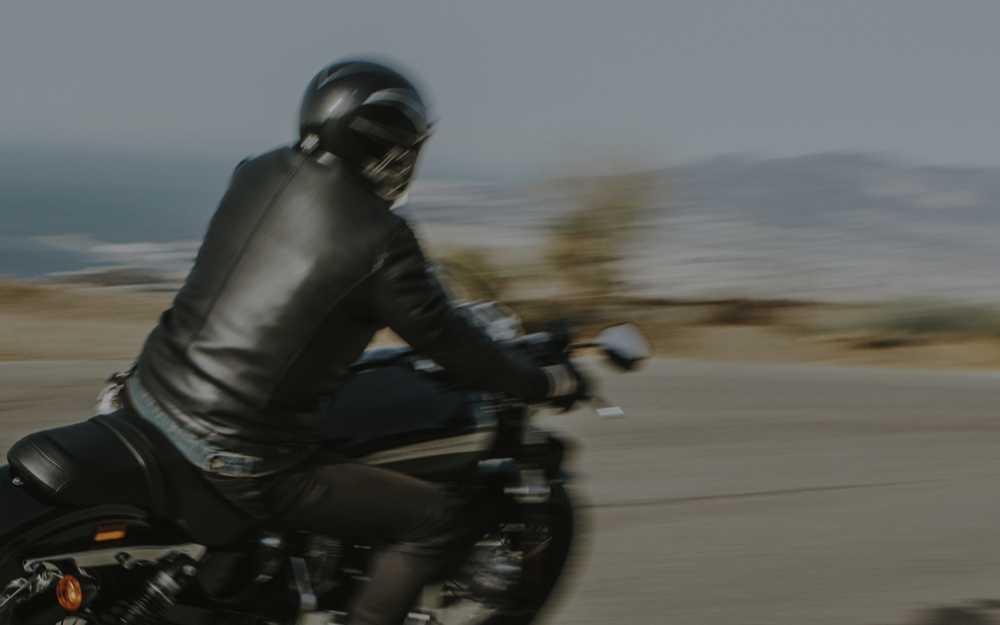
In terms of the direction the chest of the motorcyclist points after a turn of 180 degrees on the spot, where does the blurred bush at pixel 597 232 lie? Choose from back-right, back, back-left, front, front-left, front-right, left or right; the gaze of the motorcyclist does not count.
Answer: back-right

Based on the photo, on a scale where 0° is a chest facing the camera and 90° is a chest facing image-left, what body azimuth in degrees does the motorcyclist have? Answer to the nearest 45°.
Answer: approximately 225°

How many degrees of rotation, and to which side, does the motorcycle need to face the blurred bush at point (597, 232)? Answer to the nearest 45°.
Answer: approximately 45° to its left

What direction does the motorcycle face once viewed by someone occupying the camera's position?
facing away from the viewer and to the right of the viewer
